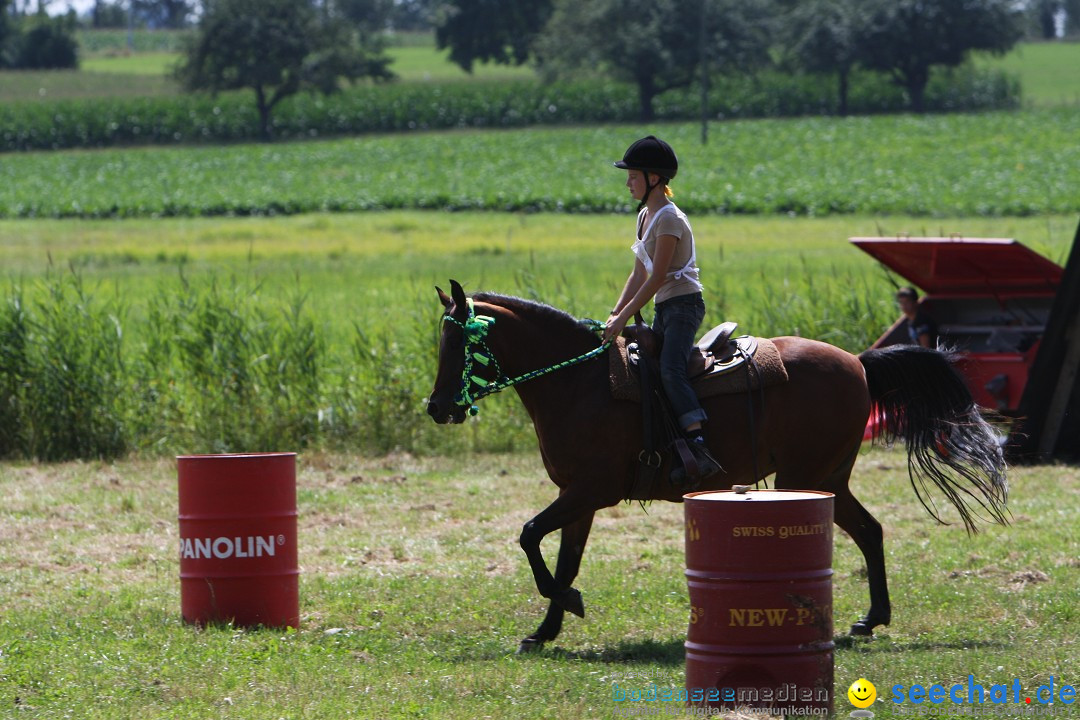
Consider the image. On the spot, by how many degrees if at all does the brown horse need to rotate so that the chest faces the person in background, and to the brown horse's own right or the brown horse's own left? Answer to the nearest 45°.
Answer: approximately 90° to the brown horse's own right

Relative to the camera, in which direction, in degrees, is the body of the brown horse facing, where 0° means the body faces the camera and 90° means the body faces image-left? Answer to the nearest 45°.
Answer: approximately 90°

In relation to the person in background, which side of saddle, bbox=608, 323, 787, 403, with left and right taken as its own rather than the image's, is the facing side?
right

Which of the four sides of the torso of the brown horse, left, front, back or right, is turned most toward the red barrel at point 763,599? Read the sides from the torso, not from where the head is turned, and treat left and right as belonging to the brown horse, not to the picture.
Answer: left

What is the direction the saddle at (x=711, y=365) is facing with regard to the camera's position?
facing to the left of the viewer

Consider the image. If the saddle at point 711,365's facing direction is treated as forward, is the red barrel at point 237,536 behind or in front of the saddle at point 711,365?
in front

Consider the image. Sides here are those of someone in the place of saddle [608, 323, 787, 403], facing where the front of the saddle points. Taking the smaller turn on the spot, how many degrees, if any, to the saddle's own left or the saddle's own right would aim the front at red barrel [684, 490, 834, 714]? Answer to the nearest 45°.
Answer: approximately 90° to the saddle's own left
